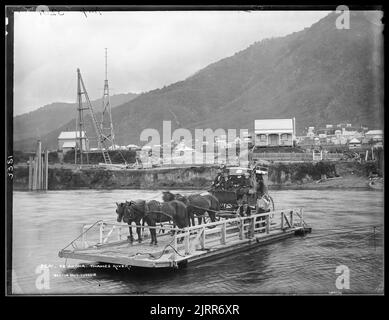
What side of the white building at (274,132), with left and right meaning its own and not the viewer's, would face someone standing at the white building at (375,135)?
left

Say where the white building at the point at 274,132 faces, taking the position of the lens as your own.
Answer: facing the viewer

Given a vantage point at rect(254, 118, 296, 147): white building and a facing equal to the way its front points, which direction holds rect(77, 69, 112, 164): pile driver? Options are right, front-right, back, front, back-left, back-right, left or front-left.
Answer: right

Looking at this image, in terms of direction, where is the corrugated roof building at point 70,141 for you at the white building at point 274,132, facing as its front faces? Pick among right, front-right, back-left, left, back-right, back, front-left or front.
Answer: right

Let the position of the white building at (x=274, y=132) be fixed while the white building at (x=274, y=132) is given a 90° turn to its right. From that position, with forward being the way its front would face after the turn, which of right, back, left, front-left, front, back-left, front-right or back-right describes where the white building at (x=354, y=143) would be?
back

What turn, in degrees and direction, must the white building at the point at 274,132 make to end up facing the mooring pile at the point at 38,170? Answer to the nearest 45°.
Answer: approximately 90° to its right

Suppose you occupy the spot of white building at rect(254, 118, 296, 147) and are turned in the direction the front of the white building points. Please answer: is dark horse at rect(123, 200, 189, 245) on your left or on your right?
on your right
